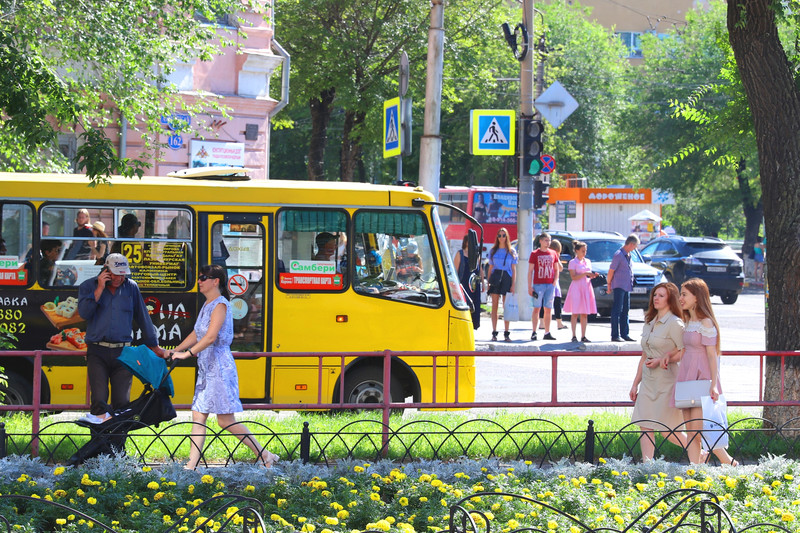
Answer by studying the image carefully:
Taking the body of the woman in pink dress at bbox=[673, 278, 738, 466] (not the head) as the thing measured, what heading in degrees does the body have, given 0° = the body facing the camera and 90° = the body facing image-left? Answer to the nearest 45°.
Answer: approximately 45°

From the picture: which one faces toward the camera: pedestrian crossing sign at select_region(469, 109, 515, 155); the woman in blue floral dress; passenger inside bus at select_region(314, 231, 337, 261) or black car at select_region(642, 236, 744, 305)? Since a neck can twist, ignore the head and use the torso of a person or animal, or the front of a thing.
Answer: the pedestrian crossing sign

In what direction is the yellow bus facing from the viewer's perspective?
to the viewer's right

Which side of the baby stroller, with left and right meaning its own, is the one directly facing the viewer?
left

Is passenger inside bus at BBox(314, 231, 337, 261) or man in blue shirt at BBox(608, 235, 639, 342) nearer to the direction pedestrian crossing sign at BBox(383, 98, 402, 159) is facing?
the passenger inside bus

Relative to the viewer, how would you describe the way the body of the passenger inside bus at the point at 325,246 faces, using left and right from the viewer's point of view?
facing to the right of the viewer

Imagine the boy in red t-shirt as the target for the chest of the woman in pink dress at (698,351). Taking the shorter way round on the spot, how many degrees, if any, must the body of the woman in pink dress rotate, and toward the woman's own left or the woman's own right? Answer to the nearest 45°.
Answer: approximately 135° to the woman's own right

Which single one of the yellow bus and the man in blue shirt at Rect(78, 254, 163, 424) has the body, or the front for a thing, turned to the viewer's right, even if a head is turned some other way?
the yellow bus

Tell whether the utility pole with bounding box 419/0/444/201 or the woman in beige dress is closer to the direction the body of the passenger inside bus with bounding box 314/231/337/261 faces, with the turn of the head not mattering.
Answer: the woman in beige dress

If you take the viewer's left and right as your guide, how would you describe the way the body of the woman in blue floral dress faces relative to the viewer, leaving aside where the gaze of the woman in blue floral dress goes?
facing to the left of the viewer

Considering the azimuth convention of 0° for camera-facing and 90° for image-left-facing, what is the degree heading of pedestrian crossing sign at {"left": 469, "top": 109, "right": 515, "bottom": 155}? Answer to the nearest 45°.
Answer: approximately 0°

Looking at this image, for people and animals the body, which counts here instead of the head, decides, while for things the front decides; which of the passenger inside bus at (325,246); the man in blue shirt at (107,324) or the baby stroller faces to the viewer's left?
the baby stroller
